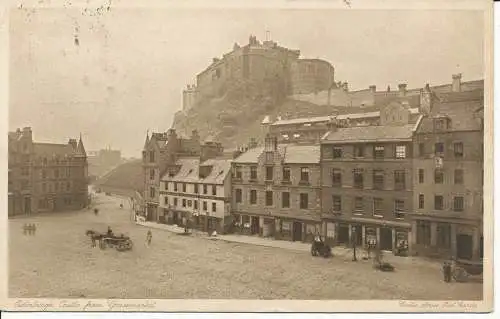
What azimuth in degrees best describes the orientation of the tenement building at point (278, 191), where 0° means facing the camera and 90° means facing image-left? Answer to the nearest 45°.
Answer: approximately 45°

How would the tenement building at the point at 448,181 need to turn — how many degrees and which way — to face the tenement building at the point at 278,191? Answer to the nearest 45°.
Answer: approximately 90° to its right

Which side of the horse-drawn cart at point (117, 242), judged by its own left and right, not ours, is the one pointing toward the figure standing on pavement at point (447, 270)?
back

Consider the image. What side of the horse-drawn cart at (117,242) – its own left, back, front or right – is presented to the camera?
left

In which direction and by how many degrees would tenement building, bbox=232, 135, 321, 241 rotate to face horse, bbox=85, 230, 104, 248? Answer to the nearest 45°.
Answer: approximately 45° to its right

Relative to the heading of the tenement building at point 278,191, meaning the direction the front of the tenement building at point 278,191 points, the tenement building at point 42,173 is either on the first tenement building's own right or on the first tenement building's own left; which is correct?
on the first tenement building's own right

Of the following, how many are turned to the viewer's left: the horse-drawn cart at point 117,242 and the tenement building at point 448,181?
1

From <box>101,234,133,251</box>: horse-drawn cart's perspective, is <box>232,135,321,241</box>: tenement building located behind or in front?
behind
